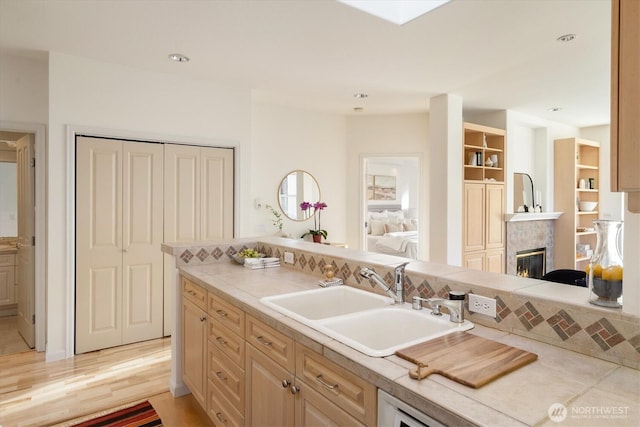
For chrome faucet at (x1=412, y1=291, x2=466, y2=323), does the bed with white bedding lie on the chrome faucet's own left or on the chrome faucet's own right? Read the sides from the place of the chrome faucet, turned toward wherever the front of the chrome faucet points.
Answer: on the chrome faucet's own right

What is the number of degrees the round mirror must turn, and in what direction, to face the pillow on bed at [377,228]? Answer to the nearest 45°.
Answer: approximately 90° to its left

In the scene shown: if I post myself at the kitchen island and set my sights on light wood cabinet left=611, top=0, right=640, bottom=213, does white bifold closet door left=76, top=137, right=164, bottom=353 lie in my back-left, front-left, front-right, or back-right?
back-left

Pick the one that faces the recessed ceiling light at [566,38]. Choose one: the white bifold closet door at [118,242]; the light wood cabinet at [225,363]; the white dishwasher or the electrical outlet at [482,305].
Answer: the white bifold closet door

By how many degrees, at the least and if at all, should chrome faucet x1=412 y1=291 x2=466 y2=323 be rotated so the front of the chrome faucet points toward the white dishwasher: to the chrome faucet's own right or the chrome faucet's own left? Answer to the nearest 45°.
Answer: approximately 45° to the chrome faucet's own left

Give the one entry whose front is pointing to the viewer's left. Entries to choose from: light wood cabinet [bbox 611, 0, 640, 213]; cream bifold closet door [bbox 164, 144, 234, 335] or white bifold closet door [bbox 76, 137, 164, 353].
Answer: the light wood cabinet

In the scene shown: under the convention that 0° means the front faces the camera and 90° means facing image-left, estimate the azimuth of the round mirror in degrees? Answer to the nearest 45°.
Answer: approximately 315°

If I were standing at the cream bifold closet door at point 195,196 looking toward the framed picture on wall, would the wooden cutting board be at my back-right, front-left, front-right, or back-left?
back-right

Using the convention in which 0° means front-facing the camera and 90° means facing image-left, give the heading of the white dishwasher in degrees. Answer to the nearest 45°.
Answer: approximately 45°

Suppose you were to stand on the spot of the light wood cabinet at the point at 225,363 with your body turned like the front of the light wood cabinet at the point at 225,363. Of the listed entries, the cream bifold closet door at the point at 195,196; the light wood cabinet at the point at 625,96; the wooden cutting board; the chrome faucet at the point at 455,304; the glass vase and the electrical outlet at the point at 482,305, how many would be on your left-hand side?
5

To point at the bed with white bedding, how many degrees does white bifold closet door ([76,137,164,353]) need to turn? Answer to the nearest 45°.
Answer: approximately 90° to its left
